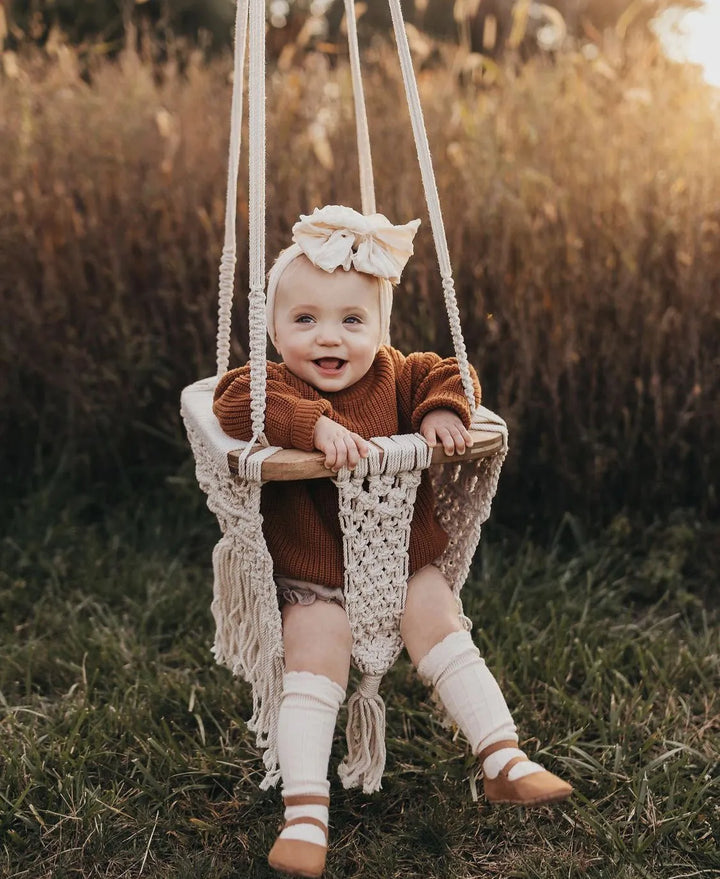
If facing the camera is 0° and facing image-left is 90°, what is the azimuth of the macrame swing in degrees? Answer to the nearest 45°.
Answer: approximately 0°

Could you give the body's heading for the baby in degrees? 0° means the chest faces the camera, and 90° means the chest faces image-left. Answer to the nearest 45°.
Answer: approximately 0°
